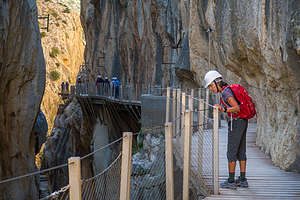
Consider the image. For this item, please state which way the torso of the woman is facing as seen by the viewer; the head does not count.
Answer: to the viewer's left

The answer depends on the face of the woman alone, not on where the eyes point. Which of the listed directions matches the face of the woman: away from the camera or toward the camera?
toward the camera

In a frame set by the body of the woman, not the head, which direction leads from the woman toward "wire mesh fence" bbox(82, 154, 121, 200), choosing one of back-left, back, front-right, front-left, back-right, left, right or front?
front-left
